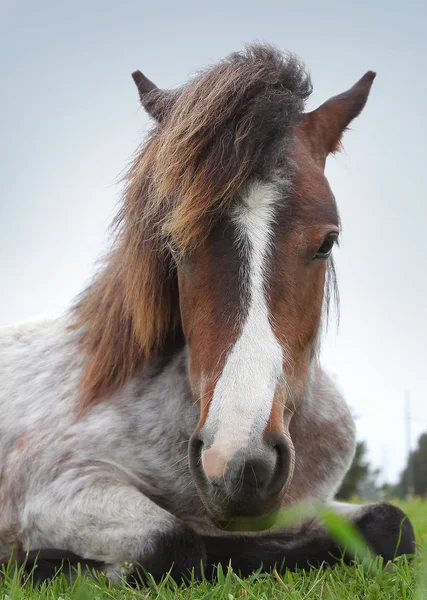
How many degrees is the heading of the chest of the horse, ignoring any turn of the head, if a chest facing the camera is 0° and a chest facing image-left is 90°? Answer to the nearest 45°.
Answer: approximately 315°
